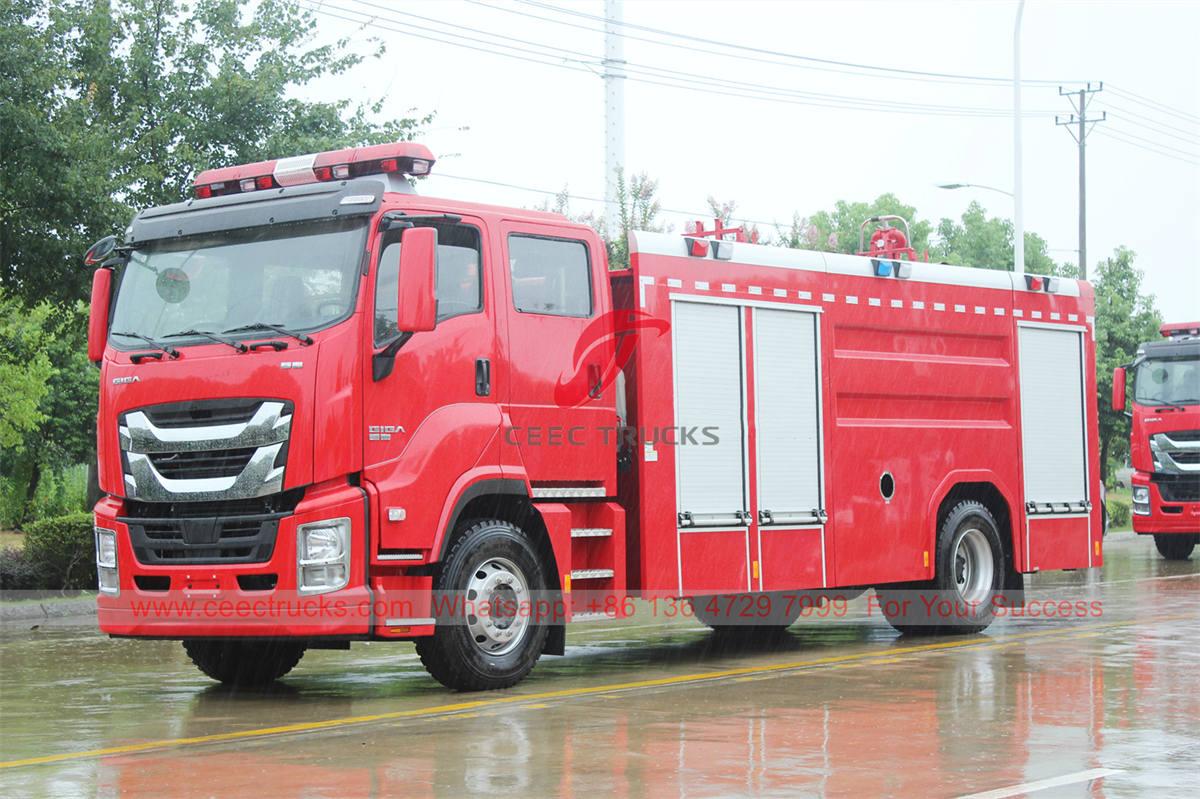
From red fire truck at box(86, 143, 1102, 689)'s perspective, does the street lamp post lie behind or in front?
behind

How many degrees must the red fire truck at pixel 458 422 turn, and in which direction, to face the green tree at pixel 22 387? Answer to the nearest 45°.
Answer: approximately 90° to its right

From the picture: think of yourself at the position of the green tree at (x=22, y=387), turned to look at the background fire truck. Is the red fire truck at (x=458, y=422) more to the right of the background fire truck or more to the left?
right

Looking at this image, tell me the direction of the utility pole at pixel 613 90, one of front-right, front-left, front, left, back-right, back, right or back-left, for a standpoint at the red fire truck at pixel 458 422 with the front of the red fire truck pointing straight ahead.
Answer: back-right

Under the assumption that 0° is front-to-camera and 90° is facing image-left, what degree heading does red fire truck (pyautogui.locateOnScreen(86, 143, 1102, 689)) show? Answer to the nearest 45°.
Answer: approximately 45°

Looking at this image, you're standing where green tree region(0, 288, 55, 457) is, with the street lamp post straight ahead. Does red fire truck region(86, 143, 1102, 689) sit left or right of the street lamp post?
right

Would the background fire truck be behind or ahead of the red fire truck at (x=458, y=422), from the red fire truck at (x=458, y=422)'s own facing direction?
behind

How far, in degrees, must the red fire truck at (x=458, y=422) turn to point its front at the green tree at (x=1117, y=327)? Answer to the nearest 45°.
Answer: approximately 180°
